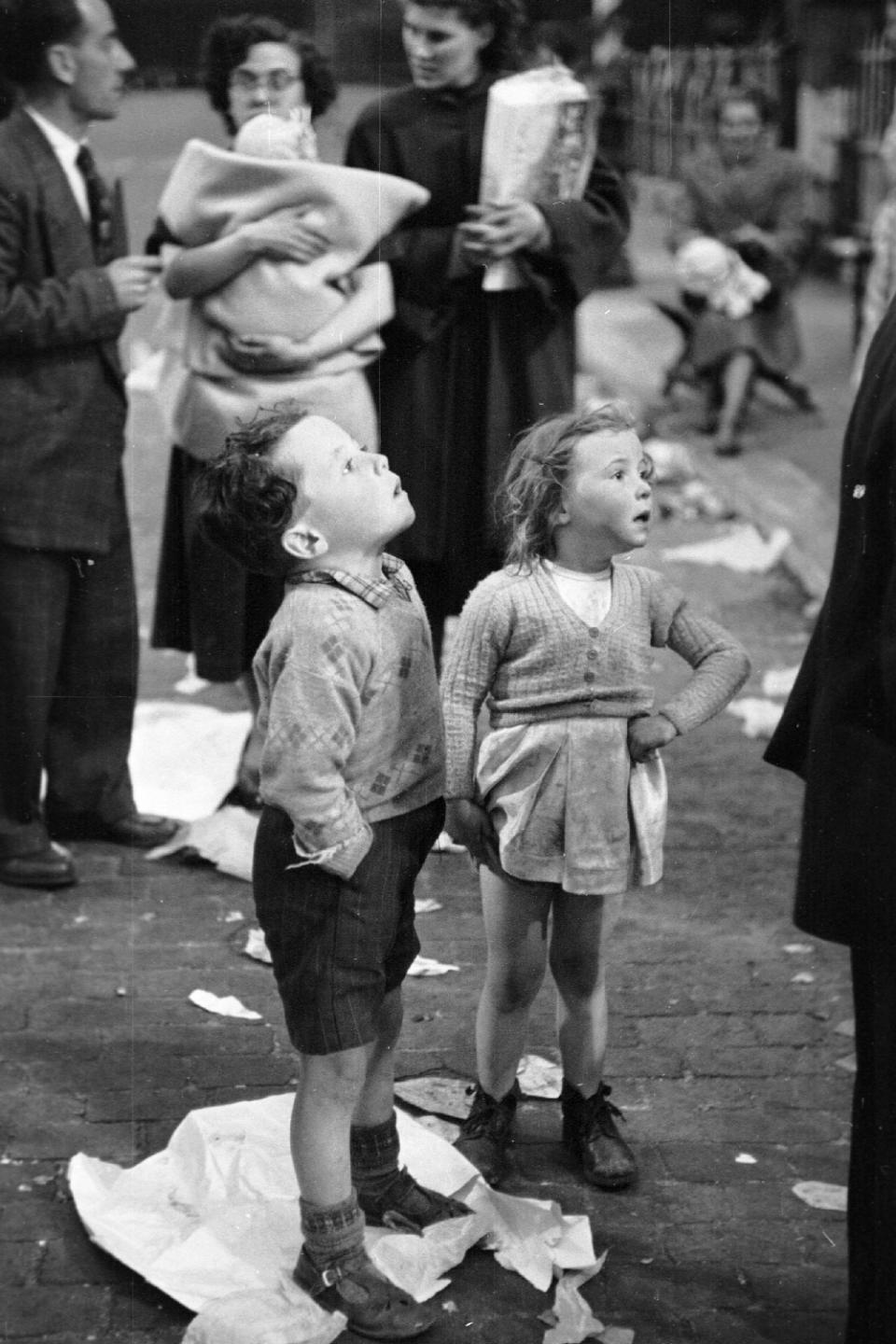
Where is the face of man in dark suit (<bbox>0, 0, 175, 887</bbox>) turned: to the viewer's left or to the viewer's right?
to the viewer's right

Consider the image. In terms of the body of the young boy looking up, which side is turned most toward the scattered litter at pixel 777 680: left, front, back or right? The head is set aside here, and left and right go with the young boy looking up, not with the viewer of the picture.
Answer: left

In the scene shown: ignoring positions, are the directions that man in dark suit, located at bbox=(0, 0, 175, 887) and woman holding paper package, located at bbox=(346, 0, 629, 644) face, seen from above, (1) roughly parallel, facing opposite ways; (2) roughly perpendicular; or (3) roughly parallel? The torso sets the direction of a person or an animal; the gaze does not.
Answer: roughly perpendicular

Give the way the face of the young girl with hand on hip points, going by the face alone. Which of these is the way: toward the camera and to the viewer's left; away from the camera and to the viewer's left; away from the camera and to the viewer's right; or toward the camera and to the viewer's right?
toward the camera and to the viewer's right

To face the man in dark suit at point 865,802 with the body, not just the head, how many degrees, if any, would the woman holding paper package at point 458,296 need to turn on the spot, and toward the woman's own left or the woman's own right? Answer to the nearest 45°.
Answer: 0° — they already face them

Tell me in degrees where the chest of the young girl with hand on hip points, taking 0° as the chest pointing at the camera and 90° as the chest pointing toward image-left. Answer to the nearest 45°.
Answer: approximately 0°

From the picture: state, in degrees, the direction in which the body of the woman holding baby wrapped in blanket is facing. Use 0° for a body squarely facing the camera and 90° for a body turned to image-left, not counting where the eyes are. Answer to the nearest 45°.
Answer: approximately 0°
